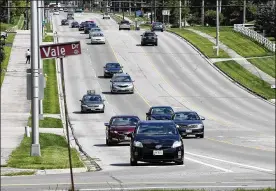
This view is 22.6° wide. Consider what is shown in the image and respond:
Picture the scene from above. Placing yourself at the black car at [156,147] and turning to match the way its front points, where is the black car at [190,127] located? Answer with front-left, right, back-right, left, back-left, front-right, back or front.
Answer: back

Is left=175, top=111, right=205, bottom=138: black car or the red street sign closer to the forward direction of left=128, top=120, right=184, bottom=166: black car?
the red street sign

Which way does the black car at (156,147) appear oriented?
toward the camera

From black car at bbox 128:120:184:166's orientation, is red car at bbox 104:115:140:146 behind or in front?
behind

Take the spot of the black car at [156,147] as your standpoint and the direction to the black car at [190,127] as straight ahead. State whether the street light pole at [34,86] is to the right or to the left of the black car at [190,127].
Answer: left

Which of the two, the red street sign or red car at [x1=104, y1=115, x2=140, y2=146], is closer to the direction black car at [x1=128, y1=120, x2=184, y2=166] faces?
the red street sign

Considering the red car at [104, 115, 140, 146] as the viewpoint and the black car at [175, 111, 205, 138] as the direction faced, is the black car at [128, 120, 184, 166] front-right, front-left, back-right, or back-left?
back-right

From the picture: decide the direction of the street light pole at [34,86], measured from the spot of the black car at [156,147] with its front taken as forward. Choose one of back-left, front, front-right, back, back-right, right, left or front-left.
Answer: back-right
